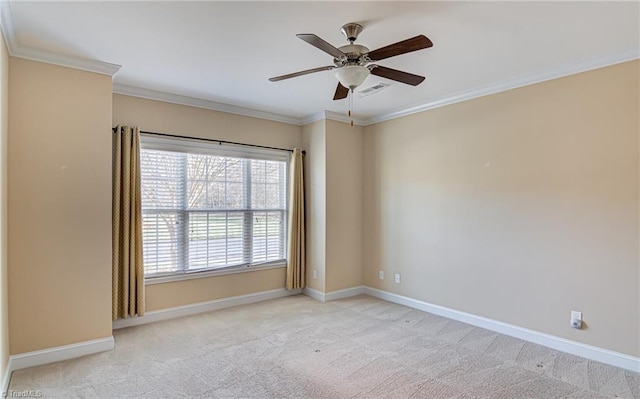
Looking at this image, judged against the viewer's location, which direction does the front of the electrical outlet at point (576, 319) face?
facing the viewer and to the left of the viewer

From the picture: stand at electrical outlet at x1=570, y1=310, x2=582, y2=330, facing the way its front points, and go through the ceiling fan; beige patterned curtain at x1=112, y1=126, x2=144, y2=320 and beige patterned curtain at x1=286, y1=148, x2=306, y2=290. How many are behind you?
0

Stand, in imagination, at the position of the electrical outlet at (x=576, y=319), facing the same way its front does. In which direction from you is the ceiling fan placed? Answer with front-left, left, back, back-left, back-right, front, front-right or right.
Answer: front

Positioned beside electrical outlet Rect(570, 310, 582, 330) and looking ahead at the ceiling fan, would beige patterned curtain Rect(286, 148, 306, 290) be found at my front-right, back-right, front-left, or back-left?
front-right

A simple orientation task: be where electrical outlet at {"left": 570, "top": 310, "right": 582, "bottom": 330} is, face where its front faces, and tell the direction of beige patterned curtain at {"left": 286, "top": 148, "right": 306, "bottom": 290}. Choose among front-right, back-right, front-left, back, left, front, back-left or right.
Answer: front-right

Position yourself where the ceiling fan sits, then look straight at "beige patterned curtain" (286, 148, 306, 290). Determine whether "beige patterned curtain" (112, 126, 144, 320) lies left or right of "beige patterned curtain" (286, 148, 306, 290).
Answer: left

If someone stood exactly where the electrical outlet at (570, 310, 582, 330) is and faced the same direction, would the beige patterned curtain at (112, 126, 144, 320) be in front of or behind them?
in front
